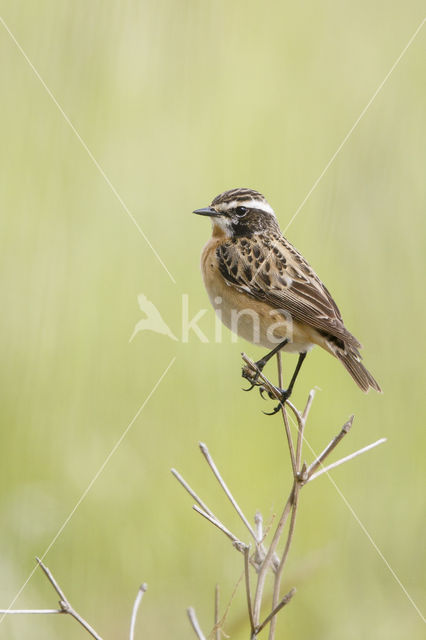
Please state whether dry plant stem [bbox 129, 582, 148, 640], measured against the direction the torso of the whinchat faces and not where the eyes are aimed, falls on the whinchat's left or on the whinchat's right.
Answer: on the whinchat's left

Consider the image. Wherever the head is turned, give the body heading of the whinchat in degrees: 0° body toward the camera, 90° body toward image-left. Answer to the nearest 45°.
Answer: approximately 90°
